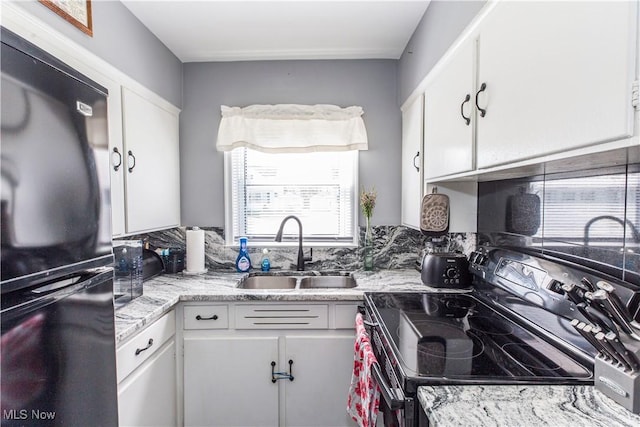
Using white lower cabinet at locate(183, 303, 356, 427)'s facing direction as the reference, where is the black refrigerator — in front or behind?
in front

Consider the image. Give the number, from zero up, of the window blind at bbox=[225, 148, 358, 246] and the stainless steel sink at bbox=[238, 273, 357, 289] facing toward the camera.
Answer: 2

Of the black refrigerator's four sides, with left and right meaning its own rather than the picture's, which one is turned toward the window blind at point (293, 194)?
left

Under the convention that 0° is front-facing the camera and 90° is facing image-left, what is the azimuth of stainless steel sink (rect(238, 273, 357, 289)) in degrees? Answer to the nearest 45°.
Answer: approximately 0°

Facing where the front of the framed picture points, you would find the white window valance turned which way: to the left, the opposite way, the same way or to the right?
to the right

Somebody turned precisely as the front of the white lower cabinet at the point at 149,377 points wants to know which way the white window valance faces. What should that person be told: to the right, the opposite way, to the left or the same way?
to the right

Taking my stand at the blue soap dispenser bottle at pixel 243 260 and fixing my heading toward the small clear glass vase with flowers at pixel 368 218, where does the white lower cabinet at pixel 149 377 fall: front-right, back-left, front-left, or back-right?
back-right

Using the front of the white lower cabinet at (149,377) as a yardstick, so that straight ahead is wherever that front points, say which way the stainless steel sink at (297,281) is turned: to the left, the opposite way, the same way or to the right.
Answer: to the right

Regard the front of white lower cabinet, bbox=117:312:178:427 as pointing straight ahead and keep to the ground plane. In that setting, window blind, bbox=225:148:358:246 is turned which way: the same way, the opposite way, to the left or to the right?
to the right
